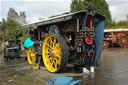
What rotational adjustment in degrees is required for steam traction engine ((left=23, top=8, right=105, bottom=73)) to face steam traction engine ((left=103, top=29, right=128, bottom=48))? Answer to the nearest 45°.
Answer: approximately 90° to its right
